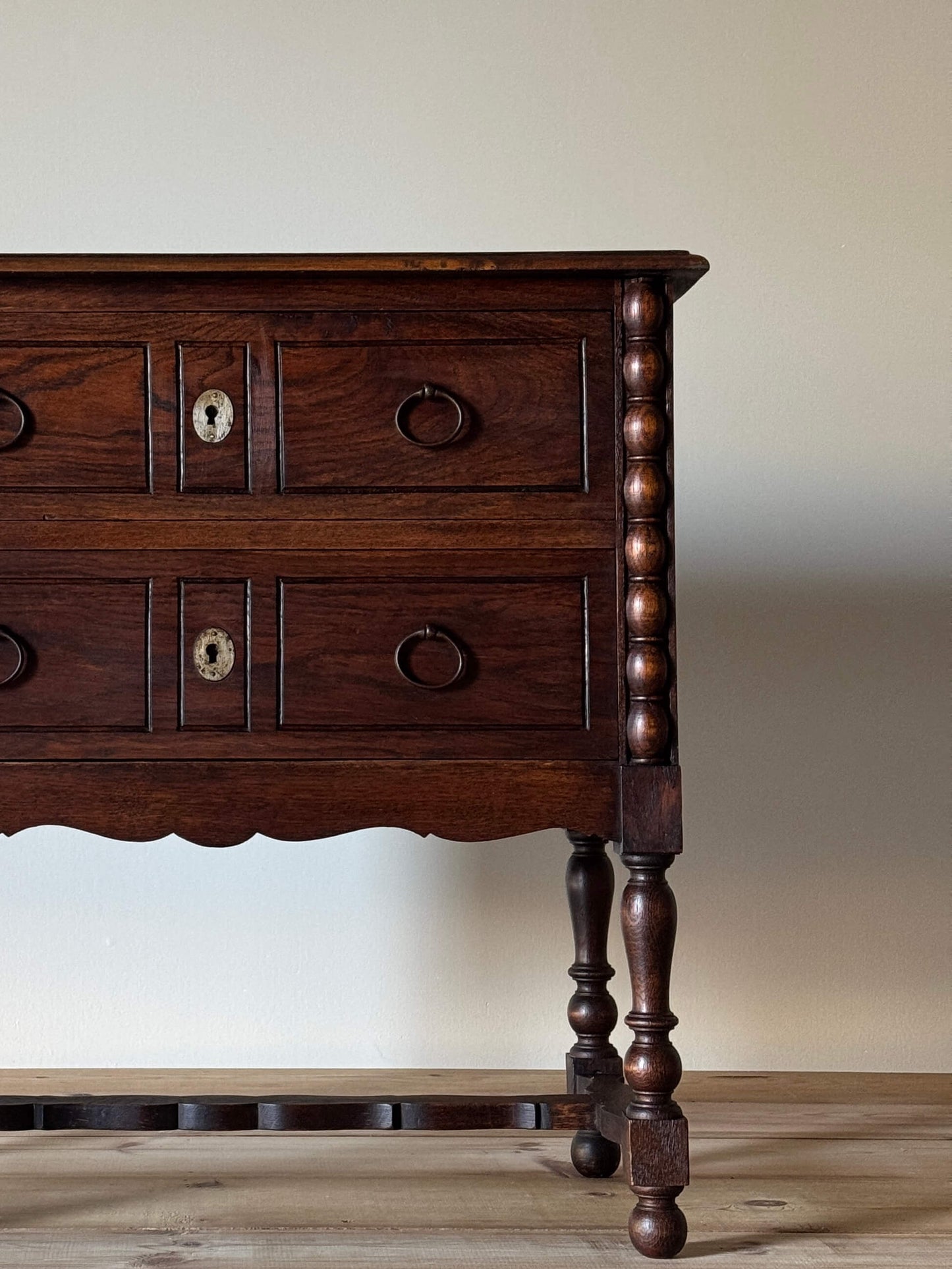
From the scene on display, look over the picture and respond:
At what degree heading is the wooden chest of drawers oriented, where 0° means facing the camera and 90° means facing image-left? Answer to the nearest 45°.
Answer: approximately 0°
